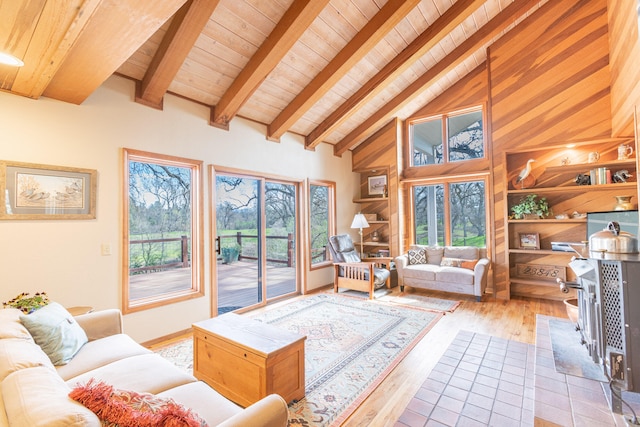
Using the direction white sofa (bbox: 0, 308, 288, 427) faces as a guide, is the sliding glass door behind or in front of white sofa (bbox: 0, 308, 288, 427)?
in front

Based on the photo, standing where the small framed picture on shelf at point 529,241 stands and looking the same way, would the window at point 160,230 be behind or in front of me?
in front

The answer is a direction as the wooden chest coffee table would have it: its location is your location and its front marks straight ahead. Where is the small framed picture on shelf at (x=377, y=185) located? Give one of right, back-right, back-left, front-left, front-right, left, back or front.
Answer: back

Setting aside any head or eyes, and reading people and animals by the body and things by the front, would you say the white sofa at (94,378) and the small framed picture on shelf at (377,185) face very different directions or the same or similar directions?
very different directions

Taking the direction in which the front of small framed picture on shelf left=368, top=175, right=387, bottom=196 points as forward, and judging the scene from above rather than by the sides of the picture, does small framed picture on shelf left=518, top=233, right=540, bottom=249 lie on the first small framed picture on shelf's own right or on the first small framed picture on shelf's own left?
on the first small framed picture on shelf's own left

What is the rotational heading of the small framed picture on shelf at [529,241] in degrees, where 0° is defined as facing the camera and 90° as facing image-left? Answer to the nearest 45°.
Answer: approximately 0°

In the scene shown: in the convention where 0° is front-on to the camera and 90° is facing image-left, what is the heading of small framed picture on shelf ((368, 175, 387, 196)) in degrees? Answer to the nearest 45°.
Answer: approximately 0°

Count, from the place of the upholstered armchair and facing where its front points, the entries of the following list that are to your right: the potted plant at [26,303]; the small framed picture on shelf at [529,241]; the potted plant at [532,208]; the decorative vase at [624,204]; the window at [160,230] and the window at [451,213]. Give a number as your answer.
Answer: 2

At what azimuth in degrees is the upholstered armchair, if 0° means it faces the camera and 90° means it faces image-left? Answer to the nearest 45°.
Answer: approximately 315°

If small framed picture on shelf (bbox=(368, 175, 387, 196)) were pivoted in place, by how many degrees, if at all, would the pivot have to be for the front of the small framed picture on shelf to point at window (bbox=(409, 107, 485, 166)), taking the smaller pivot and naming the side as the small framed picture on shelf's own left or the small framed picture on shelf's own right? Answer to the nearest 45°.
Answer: approximately 90° to the small framed picture on shelf's own left

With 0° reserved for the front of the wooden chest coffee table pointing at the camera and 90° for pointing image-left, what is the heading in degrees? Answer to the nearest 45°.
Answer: approximately 45°

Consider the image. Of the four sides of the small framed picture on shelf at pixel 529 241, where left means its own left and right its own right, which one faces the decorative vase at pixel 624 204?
left

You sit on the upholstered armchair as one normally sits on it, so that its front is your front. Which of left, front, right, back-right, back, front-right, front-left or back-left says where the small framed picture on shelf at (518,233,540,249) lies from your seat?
front-left
